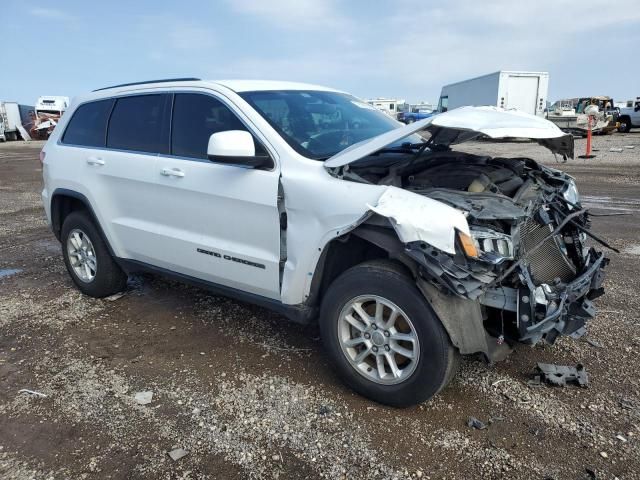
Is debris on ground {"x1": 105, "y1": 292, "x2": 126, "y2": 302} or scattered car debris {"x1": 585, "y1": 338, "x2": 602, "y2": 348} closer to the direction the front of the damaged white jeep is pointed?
the scattered car debris

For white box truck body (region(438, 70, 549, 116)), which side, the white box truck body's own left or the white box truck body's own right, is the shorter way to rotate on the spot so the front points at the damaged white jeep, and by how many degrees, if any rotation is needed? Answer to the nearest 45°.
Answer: approximately 135° to the white box truck body's own left

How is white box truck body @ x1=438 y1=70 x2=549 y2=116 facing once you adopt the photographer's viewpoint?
facing away from the viewer and to the left of the viewer

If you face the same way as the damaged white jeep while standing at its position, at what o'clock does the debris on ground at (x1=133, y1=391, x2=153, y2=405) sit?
The debris on ground is roughly at 4 o'clock from the damaged white jeep.

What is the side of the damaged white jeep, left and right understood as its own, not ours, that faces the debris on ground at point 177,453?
right

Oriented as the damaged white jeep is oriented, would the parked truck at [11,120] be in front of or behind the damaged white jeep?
behind

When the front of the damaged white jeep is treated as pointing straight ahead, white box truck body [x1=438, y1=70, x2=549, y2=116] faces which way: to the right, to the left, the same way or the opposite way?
the opposite way

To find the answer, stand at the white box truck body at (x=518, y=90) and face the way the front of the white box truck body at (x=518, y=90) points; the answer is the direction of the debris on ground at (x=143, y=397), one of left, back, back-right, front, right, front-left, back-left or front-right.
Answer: back-left

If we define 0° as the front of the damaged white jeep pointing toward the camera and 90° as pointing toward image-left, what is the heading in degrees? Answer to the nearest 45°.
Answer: approximately 315°

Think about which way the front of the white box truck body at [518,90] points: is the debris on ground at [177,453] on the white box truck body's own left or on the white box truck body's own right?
on the white box truck body's own left

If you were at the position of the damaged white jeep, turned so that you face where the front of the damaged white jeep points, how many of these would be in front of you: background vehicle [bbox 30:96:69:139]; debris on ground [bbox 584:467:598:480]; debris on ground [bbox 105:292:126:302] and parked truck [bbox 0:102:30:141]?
1

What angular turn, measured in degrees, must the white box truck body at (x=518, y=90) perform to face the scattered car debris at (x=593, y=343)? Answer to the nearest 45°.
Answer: approximately 135° to its left

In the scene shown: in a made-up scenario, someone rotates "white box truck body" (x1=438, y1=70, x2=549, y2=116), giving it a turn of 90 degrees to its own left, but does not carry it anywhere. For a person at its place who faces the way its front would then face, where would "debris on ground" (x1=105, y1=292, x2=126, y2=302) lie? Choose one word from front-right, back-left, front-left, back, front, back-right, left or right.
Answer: front-left
